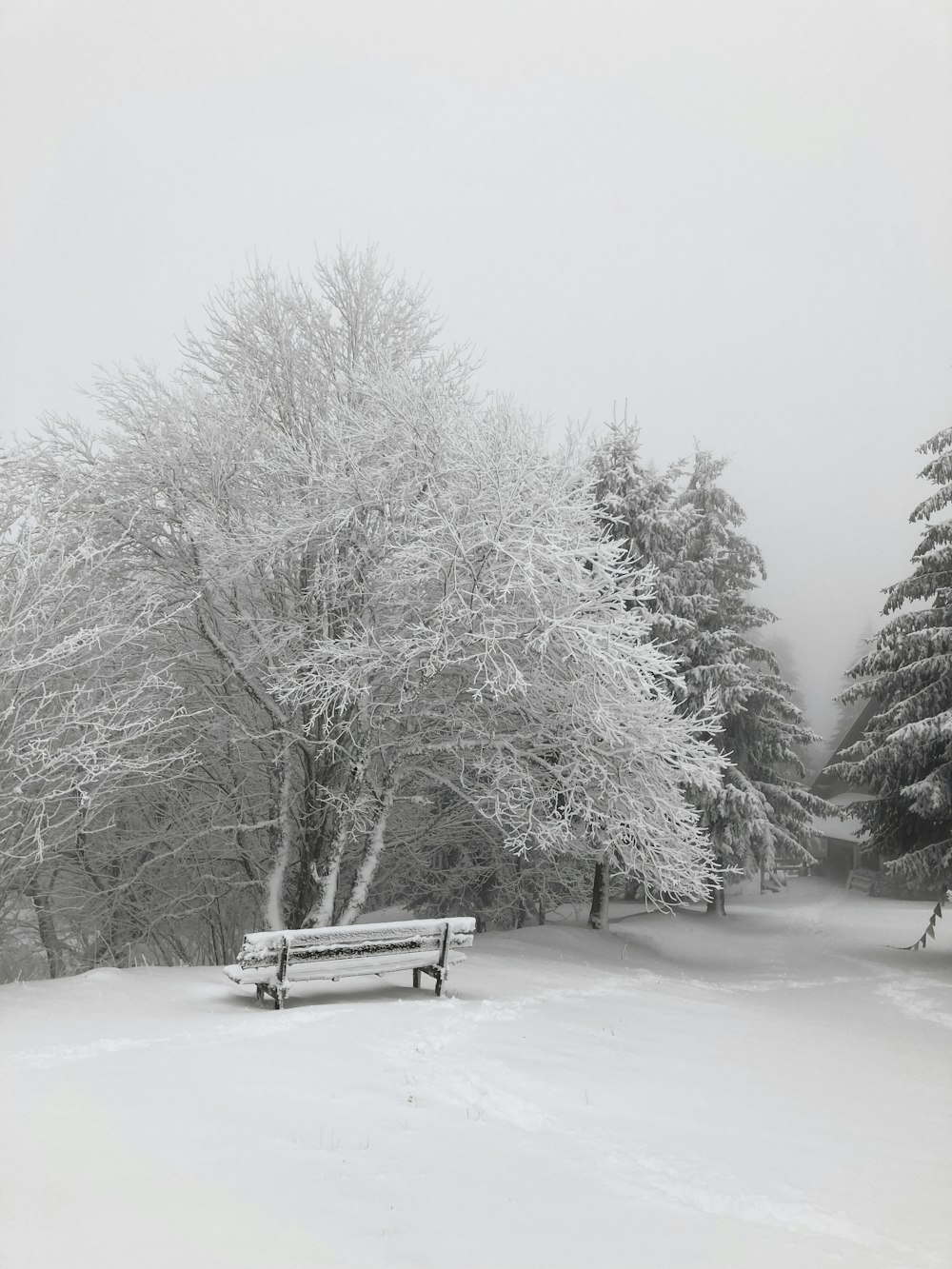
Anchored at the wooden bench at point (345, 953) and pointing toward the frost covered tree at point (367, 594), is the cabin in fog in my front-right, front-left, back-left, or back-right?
front-right

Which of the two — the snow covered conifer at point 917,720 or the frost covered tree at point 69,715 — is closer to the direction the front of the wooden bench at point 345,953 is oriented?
the frost covered tree
